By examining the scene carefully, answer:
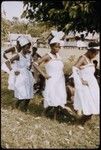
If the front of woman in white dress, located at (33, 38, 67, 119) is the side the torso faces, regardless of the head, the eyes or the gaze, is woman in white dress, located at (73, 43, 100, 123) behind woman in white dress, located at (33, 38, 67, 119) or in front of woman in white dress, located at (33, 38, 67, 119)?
in front

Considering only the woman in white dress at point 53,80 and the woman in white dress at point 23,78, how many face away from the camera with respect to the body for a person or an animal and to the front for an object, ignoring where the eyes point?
0

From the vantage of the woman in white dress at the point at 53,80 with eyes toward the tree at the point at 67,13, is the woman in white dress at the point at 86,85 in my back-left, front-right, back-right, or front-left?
back-right

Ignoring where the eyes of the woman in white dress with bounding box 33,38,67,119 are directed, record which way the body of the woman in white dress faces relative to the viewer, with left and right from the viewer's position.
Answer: facing the viewer and to the right of the viewer

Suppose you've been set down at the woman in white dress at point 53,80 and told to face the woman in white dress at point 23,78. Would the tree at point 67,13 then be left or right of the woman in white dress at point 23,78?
right

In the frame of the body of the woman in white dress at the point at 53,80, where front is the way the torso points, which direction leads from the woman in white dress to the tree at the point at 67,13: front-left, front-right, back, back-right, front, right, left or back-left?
back-left

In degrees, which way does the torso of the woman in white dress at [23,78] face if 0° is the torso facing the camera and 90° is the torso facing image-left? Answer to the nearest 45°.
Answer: approximately 315°

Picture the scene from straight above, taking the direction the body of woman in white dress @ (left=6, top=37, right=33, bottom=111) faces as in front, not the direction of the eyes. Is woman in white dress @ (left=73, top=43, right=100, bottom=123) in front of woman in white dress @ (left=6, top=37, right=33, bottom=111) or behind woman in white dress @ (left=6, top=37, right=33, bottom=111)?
in front

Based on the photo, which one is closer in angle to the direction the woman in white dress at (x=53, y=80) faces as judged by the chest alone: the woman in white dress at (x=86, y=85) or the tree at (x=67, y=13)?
the woman in white dress
